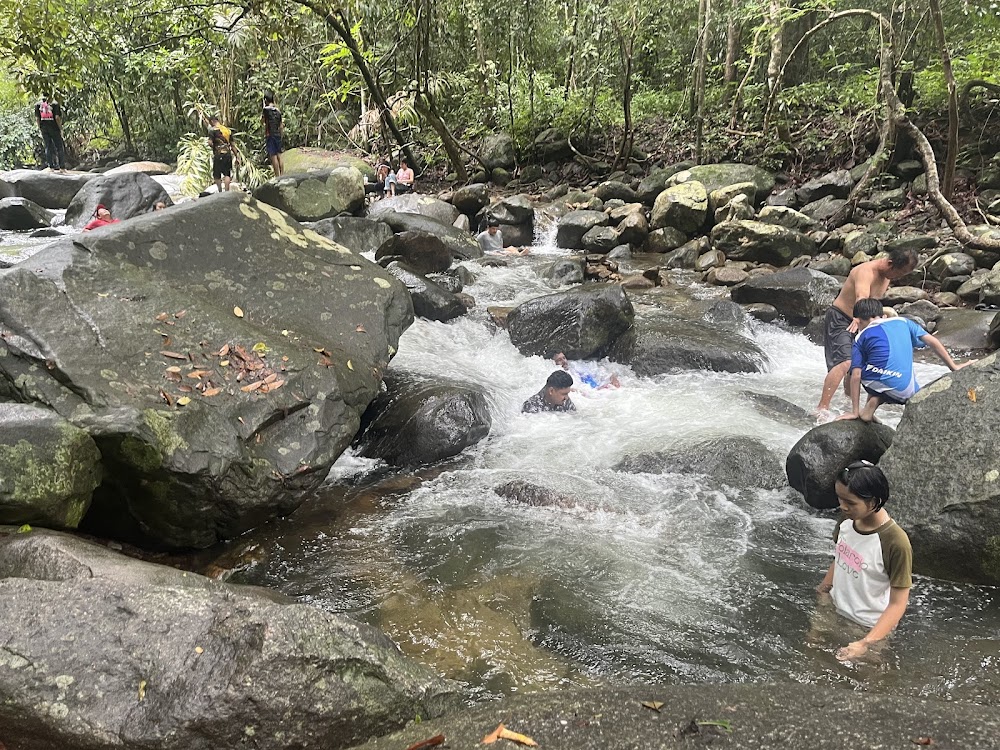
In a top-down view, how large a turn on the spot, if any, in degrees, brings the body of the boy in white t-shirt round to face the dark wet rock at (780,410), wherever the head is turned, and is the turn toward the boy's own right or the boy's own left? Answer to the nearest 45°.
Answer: approximately 135° to the boy's own right

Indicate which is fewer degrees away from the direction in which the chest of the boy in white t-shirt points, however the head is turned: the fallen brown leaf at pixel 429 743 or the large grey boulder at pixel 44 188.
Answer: the fallen brown leaf

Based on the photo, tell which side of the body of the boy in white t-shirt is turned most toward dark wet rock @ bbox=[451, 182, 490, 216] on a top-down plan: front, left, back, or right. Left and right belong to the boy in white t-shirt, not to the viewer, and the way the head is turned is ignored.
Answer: right

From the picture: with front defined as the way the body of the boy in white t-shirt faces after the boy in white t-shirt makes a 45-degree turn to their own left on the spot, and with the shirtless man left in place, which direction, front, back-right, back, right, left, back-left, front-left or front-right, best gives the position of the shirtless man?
back

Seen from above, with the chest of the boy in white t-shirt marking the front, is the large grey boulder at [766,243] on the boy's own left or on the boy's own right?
on the boy's own right

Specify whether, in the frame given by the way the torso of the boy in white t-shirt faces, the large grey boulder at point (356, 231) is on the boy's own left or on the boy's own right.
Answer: on the boy's own right

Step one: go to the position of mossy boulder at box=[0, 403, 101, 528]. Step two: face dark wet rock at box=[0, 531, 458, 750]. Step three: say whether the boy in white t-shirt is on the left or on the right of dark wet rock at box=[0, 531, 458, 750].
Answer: left

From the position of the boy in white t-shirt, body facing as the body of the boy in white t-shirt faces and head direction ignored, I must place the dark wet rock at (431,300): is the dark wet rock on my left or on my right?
on my right

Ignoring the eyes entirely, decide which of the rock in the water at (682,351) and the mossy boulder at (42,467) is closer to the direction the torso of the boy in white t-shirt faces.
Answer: the mossy boulder

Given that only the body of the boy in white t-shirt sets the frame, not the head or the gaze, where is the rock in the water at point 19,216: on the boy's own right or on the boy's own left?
on the boy's own right

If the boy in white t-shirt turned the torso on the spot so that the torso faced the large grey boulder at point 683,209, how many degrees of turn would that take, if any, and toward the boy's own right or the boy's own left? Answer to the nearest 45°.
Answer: approximately 135° to the boy's own right

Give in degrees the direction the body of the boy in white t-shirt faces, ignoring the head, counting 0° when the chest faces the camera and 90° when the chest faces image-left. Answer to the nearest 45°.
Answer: approximately 45°

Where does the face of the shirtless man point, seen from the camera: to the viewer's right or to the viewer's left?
to the viewer's right
